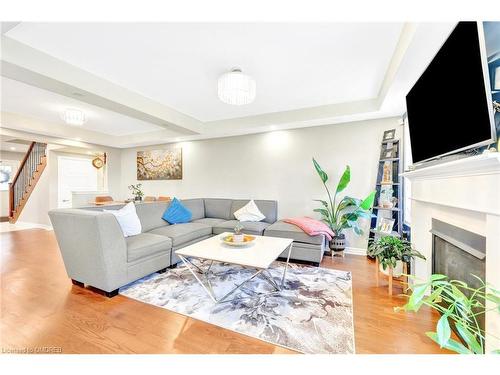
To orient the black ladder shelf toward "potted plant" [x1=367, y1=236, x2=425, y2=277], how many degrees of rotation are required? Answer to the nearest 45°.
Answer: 0° — it already faces it

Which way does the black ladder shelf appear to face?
toward the camera

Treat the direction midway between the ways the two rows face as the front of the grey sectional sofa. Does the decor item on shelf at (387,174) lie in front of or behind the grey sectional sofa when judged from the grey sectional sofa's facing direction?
in front

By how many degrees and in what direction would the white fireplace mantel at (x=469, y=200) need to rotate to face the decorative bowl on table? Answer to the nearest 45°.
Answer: approximately 45° to its right

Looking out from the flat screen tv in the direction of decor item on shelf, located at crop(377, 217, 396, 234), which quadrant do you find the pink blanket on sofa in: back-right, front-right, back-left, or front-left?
front-left

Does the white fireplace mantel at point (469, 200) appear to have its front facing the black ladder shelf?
no

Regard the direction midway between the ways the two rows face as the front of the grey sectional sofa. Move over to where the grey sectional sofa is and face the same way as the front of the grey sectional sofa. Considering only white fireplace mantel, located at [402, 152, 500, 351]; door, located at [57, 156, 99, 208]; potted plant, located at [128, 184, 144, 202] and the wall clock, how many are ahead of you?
1

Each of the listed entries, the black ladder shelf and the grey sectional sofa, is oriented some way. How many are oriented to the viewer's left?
0

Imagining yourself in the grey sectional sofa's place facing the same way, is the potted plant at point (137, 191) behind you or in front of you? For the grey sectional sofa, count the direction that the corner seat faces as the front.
behind

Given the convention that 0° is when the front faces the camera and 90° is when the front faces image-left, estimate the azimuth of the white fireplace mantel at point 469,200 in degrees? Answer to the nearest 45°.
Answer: approximately 45°

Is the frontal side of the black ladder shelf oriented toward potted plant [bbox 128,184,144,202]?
no

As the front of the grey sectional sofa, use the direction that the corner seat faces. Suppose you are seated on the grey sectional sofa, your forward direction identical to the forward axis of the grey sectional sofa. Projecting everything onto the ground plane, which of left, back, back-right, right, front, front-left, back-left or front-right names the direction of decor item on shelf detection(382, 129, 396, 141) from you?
front-left

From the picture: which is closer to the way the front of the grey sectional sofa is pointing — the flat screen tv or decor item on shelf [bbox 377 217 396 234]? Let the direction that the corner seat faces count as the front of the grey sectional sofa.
the flat screen tv

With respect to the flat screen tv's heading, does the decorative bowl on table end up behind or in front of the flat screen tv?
in front

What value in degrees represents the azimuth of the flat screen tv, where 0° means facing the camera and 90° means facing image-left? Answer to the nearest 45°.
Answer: approximately 45°

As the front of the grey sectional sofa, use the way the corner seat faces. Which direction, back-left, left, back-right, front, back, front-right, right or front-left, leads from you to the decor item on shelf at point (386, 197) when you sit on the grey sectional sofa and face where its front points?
front-left

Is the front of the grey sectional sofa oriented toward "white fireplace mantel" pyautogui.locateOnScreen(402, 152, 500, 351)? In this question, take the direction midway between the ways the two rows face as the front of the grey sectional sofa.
yes

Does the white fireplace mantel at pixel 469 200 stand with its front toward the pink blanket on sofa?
no

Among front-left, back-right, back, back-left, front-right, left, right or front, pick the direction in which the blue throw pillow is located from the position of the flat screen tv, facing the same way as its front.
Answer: front-right

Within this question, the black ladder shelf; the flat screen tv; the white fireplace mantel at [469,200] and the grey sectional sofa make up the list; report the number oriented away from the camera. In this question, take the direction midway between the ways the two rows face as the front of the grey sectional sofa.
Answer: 0

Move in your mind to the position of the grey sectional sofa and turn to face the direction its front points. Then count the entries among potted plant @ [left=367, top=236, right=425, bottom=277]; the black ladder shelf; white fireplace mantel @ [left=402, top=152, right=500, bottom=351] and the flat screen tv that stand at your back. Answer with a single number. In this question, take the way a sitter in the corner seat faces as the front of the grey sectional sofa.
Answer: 0
